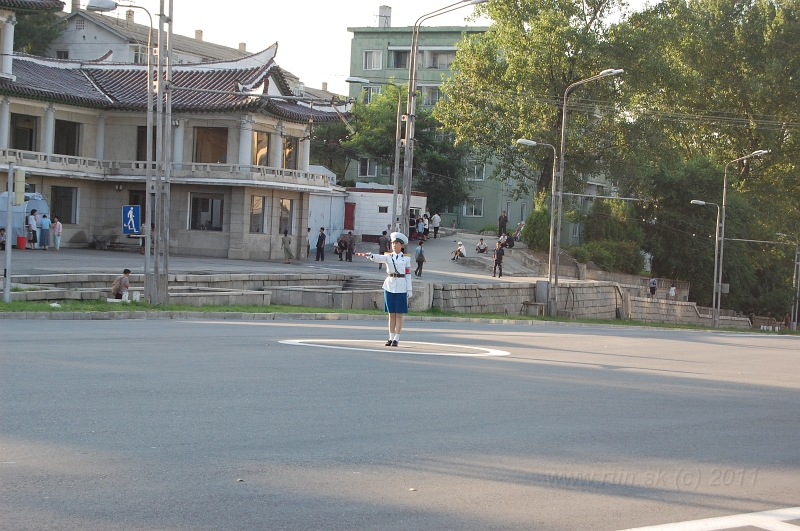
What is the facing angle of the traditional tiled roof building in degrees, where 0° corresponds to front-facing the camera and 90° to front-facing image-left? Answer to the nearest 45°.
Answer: approximately 315°

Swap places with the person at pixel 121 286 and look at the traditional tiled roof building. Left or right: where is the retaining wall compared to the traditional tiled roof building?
right

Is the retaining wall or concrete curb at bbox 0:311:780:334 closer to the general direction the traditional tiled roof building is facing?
the retaining wall

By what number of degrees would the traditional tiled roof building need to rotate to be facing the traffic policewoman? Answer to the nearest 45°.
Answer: approximately 45° to its right

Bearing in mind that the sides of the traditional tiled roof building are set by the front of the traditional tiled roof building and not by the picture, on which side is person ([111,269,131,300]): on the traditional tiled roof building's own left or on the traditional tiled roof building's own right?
on the traditional tiled roof building's own right

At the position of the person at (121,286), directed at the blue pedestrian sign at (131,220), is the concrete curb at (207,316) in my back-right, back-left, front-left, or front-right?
back-right

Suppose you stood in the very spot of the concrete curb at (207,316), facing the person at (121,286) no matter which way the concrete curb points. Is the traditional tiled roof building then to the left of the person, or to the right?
right
